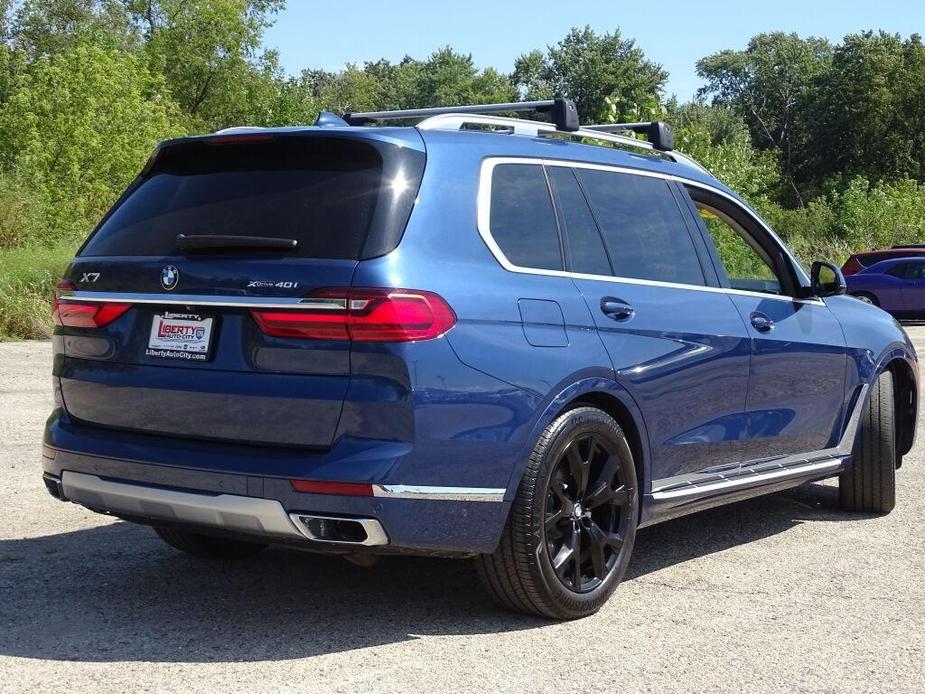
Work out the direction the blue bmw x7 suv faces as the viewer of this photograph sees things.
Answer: facing away from the viewer and to the right of the viewer

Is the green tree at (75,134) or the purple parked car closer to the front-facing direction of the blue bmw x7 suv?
the purple parked car

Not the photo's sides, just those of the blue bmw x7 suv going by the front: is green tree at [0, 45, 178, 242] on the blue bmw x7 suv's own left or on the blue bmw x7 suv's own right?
on the blue bmw x7 suv's own left

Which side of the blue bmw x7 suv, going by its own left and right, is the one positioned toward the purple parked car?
front

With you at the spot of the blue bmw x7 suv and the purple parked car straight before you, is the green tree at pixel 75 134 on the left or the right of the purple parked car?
left

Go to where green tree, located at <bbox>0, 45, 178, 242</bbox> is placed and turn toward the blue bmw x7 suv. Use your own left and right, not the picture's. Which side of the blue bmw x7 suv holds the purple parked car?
left
